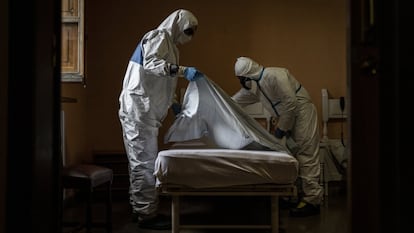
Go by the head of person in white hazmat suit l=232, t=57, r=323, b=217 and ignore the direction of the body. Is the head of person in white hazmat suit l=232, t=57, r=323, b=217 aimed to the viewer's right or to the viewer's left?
to the viewer's left

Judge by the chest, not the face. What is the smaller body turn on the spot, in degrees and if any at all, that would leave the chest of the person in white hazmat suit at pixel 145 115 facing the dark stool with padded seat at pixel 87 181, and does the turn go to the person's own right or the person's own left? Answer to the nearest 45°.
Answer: approximately 135° to the person's own right

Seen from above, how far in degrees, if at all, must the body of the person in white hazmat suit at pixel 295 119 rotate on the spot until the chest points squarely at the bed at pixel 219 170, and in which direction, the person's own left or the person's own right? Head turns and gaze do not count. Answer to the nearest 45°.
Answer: approximately 45° to the person's own left

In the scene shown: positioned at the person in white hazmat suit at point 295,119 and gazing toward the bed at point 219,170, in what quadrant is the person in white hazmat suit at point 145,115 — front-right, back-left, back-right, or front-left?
front-right

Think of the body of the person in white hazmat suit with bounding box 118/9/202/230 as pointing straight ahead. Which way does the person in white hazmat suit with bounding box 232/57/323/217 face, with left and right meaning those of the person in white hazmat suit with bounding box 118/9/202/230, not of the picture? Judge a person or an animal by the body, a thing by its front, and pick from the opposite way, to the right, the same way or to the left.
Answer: the opposite way

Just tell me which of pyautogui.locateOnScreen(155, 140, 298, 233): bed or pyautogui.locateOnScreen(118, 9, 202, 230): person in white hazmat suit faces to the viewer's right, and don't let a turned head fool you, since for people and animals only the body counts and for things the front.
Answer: the person in white hazmat suit

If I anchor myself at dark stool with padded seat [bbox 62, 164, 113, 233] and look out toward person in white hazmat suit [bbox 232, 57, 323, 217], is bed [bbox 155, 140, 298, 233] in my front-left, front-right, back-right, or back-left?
front-right

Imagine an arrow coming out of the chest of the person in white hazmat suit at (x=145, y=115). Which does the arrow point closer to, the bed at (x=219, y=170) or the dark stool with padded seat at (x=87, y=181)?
the bed

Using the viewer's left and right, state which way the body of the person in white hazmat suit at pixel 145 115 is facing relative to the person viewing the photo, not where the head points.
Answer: facing to the right of the viewer

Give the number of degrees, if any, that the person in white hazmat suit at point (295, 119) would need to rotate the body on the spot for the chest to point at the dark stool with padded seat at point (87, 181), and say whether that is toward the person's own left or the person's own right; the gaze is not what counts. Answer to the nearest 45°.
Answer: approximately 45° to the person's own left

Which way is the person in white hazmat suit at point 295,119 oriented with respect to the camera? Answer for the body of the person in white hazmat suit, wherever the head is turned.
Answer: to the viewer's left
